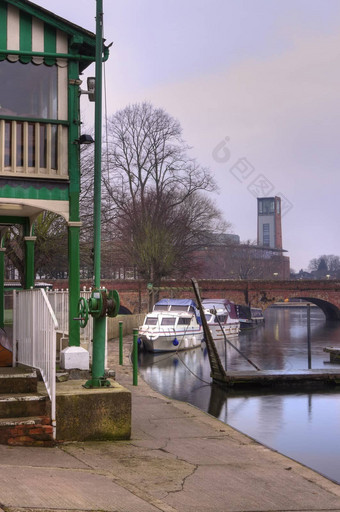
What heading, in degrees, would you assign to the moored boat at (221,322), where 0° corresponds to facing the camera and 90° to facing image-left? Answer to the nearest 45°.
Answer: approximately 45°

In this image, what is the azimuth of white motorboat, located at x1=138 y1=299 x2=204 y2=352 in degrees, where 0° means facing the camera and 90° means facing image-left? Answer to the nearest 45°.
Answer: approximately 45°
